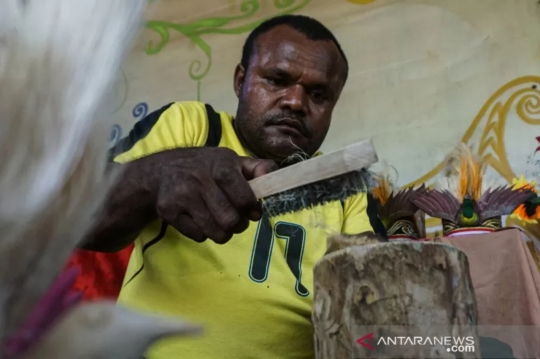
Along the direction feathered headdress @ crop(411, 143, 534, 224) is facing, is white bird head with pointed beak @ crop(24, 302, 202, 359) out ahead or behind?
ahead

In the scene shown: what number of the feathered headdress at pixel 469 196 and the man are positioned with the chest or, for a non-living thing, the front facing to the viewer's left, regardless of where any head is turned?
0

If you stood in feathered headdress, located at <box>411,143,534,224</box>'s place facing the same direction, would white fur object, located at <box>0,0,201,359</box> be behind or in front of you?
in front
